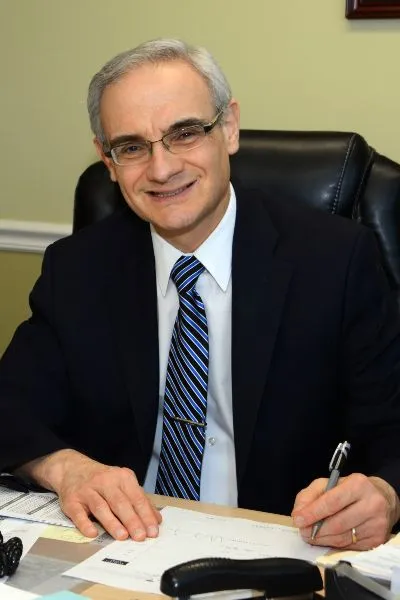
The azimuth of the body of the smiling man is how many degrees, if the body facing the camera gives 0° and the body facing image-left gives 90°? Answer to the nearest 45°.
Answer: approximately 0°

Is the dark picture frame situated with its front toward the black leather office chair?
yes

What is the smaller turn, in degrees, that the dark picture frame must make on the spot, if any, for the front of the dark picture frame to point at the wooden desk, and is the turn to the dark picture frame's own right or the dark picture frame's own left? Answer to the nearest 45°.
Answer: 0° — it already faces it

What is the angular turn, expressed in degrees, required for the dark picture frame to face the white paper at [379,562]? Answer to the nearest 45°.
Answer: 0° — it already faces it

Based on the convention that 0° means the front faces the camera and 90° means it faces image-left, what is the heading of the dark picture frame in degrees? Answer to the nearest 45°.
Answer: approximately 0°

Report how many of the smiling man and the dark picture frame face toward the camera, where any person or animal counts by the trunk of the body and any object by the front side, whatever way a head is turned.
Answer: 2
